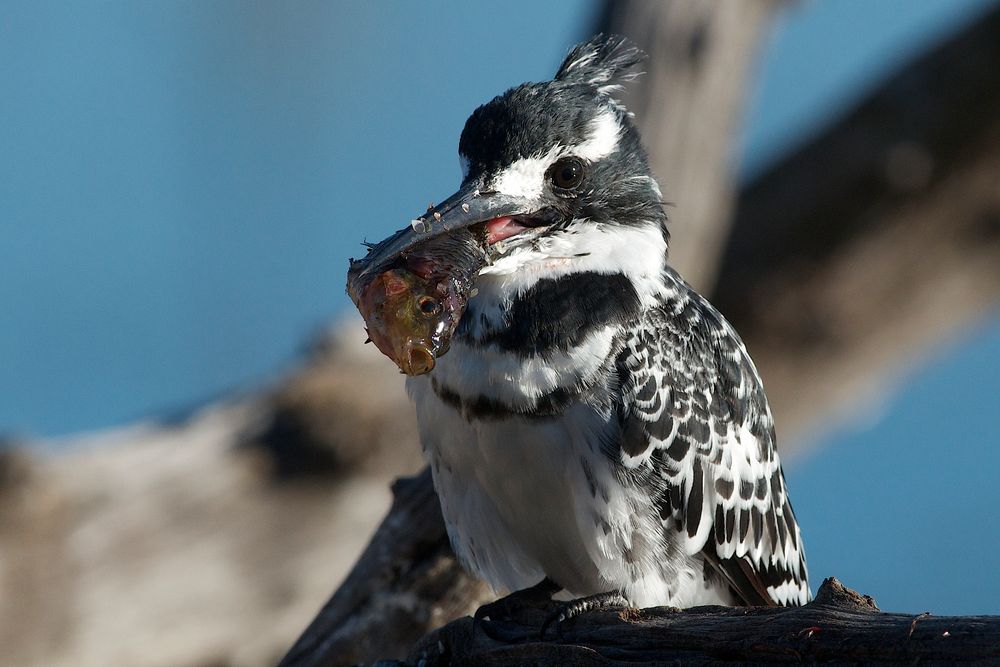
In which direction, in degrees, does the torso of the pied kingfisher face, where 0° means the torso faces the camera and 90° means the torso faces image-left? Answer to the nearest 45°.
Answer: approximately 45°
